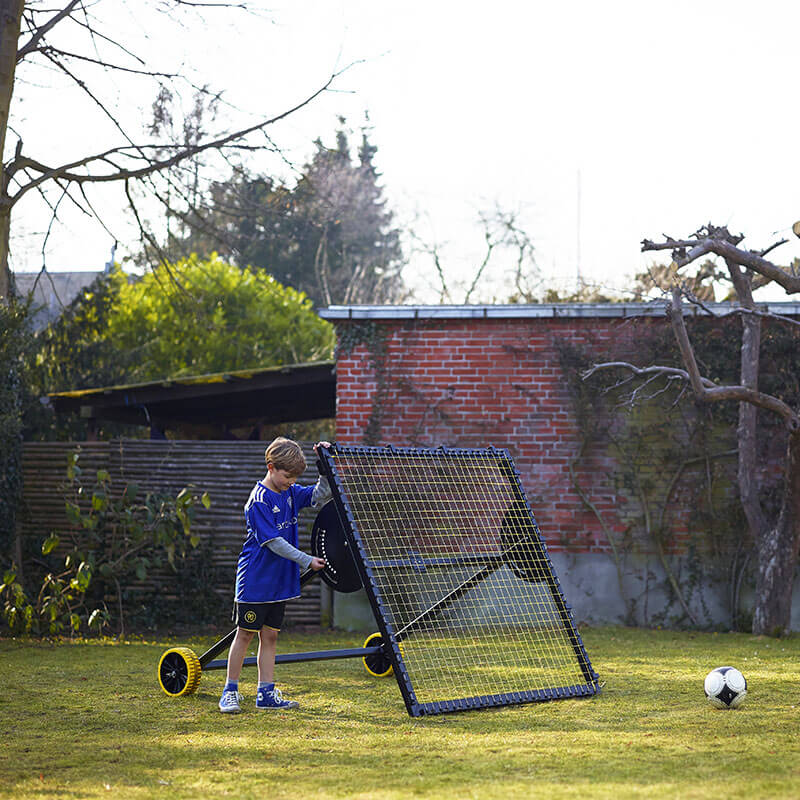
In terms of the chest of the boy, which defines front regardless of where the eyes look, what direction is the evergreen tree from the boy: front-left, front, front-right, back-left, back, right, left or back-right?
back-left

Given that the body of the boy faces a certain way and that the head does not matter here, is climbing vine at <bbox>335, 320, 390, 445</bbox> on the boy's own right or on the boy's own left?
on the boy's own left

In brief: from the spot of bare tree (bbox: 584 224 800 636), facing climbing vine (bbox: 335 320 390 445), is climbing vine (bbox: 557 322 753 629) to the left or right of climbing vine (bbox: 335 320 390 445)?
right

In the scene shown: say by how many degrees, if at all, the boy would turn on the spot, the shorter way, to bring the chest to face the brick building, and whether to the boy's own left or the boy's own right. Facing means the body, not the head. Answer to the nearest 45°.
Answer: approximately 90° to the boy's own left

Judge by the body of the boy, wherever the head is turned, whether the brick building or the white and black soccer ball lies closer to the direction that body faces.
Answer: the white and black soccer ball

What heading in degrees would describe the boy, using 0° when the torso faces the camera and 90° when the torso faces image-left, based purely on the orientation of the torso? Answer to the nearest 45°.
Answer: approximately 315°

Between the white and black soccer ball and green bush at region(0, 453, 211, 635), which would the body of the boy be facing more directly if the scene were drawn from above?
the white and black soccer ball

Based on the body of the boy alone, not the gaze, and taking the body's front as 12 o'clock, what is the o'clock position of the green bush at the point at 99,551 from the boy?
The green bush is roughly at 7 o'clock from the boy.

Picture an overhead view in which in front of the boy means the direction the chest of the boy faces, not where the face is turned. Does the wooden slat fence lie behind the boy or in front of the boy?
behind

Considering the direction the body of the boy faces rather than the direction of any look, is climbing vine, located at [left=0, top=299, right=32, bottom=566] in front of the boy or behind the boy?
behind

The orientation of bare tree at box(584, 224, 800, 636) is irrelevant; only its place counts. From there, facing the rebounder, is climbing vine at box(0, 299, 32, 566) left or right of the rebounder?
right

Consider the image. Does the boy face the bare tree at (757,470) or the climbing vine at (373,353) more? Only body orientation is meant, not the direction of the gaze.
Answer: the bare tree

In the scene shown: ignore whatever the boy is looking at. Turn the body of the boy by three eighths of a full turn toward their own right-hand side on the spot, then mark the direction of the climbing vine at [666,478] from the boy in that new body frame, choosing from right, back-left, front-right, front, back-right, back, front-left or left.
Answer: back-right

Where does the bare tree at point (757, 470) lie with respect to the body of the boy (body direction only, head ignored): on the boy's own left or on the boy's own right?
on the boy's own left

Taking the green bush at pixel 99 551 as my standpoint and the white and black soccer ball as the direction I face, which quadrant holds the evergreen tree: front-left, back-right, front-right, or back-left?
back-left
